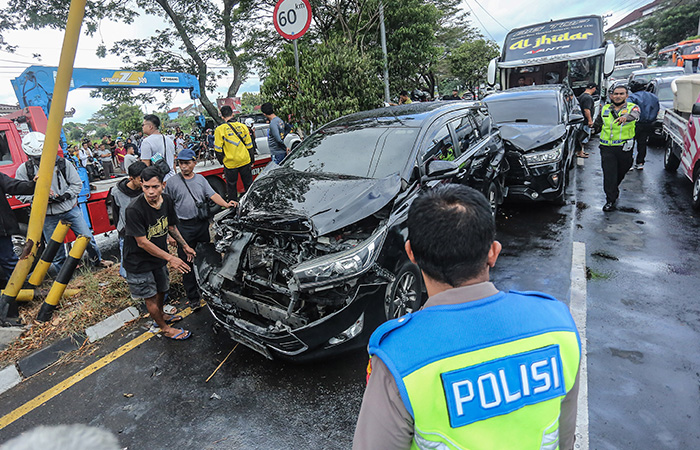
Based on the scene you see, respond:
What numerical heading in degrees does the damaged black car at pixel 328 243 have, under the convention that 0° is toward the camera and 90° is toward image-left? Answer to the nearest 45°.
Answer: approximately 45°

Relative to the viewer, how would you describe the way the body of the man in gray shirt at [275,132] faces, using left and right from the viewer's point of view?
facing to the left of the viewer

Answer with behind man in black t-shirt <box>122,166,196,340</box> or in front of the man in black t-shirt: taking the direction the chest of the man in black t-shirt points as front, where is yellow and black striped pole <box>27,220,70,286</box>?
behind

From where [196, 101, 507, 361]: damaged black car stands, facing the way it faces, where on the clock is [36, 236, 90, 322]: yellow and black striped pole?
The yellow and black striped pole is roughly at 2 o'clock from the damaged black car.

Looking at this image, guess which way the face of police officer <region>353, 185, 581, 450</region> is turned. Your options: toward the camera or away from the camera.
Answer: away from the camera

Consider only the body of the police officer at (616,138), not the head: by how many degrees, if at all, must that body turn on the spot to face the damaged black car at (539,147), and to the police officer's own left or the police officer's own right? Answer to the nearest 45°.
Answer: approximately 90° to the police officer's own right

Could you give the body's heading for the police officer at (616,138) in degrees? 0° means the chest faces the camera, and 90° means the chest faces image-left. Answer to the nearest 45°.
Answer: approximately 0°

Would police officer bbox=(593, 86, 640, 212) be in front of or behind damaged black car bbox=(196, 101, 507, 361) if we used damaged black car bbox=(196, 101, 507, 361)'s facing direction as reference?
behind

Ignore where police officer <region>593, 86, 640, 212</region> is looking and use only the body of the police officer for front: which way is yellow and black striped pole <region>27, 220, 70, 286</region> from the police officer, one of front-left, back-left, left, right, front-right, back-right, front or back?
front-right

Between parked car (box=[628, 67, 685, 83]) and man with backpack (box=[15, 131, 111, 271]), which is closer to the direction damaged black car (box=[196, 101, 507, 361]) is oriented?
the man with backpack
